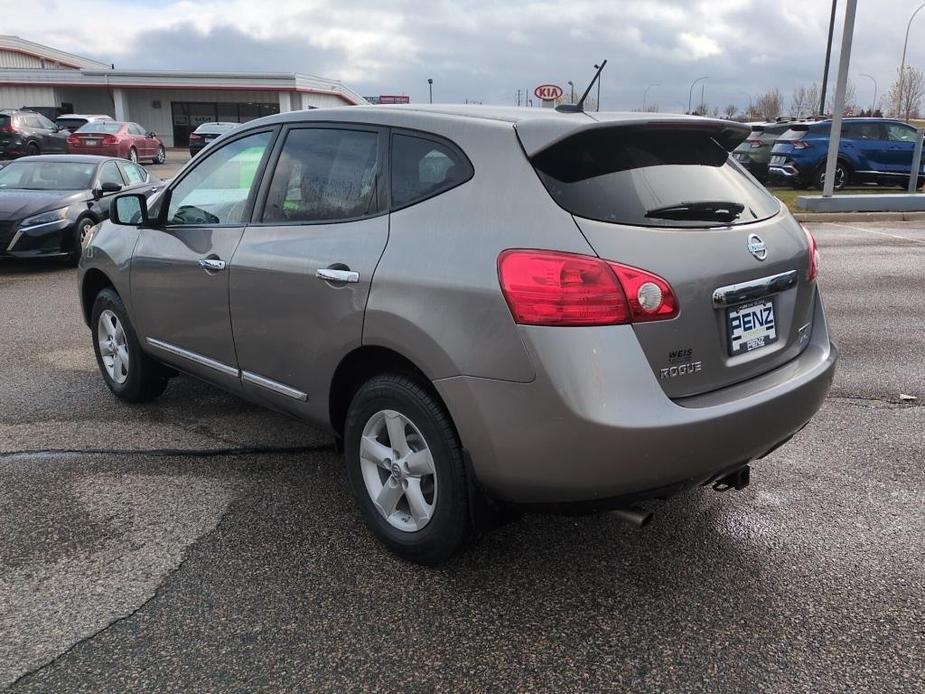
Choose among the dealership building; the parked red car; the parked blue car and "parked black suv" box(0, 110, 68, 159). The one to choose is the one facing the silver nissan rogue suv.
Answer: the dealership building

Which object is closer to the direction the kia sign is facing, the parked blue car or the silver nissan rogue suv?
the silver nissan rogue suv

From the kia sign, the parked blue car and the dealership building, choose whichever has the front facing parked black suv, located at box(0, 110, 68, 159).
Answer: the dealership building

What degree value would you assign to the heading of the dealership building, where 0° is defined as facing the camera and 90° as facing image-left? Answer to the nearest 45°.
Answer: approximately 0°

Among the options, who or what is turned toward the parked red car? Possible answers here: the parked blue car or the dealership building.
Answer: the dealership building

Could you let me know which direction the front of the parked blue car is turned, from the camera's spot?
facing away from the viewer and to the right of the viewer
